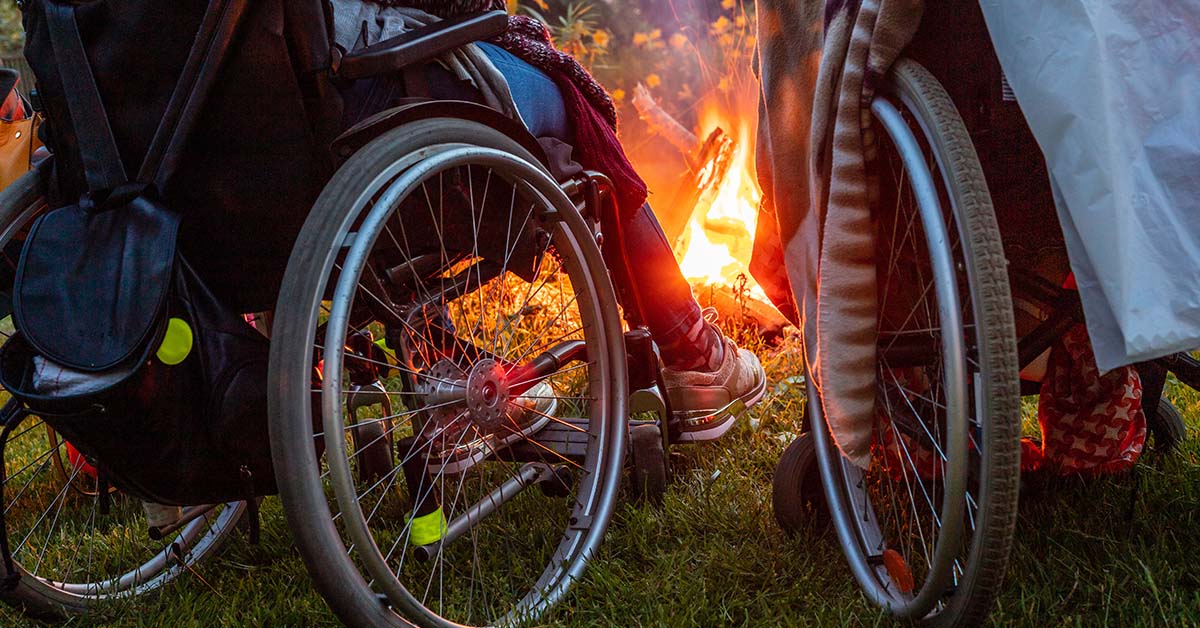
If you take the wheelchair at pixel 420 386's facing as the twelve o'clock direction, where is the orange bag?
The orange bag is roughly at 9 o'clock from the wheelchair.

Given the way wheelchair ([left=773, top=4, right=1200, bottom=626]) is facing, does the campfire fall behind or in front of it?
in front

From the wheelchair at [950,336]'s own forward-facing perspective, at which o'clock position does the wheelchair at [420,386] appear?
the wheelchair at [420,386] is roughly at 10 o'clock from the wheelchair at [950,336].

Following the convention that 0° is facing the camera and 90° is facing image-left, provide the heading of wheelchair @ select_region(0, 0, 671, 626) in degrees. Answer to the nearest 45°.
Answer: approximately 225°

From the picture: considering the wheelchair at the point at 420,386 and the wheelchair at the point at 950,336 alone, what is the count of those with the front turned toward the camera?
0

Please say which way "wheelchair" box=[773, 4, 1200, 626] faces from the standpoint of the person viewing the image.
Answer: facing away from the viewer and to the left of the viewer

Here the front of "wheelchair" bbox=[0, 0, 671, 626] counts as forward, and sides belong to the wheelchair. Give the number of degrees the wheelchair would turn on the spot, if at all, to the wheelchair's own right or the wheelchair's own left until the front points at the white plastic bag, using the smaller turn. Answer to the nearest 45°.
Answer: approximately 90° to the wheelchair's own right

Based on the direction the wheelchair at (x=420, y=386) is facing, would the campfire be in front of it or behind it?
in front
